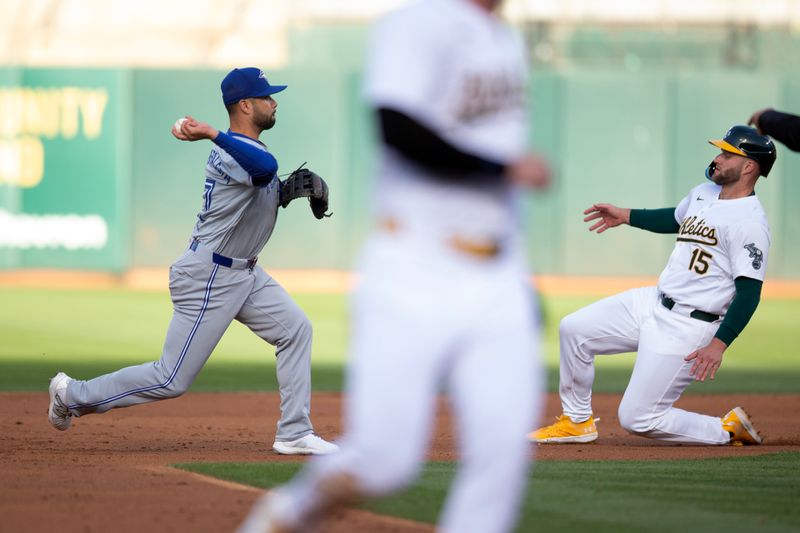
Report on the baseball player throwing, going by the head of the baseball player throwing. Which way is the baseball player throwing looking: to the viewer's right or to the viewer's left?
to the viewer's right

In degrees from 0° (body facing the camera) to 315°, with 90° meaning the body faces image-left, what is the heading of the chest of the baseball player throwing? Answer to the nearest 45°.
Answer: approximately 270°
